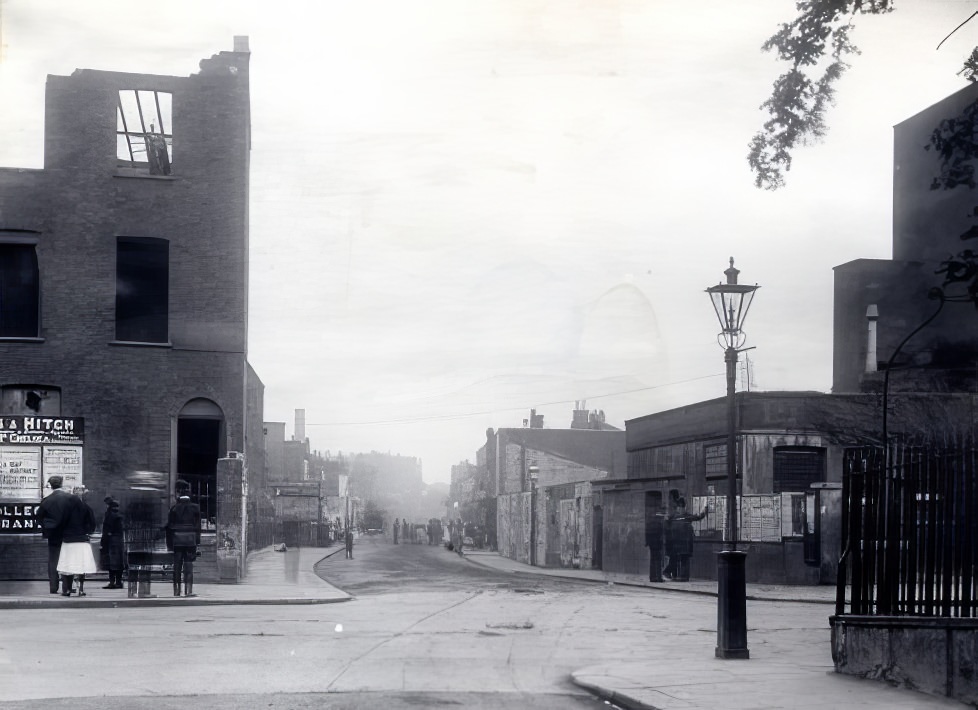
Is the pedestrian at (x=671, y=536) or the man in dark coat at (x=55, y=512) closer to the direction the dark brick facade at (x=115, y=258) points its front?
the man in dark coat

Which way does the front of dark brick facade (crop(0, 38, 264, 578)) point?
toward the camera

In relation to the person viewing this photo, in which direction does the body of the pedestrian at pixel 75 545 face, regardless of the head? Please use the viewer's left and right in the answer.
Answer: facing away from the viewer

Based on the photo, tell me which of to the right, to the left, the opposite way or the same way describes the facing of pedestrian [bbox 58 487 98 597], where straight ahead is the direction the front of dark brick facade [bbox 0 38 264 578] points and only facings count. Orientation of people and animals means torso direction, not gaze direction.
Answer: the opposite way

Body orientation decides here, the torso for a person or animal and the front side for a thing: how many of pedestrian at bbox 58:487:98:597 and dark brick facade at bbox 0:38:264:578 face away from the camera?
1

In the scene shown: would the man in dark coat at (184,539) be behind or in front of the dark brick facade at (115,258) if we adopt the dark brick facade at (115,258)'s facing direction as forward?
in front

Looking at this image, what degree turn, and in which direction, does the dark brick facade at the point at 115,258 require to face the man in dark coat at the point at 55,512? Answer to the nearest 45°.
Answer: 0° — it already faces them

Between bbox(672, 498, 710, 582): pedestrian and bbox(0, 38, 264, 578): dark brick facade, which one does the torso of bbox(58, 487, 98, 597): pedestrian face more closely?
the dark brick facade

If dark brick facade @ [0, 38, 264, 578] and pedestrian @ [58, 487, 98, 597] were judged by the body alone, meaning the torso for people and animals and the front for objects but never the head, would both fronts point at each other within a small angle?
yes
